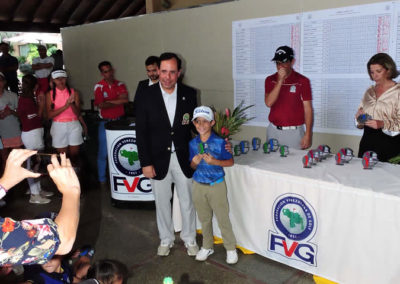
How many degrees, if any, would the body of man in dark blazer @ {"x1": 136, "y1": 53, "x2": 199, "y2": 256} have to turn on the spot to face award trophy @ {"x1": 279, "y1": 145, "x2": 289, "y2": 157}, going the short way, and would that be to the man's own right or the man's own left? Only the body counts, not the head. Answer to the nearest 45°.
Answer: approximately 90° to the man's own left

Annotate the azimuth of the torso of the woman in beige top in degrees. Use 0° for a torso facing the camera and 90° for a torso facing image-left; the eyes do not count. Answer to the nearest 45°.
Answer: approximately 45°

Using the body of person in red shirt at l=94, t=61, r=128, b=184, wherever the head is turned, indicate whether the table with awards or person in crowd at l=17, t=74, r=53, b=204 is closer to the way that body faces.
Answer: the table with awards

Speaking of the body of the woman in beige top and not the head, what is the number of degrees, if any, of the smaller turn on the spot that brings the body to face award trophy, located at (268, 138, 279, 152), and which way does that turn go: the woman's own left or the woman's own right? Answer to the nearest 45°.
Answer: approximately 45° to the woman's own right

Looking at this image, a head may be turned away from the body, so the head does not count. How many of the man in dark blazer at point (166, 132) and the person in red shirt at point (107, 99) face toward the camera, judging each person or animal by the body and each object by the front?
2

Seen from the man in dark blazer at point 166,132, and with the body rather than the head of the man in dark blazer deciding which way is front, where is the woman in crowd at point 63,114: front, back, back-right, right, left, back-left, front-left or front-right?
back-right

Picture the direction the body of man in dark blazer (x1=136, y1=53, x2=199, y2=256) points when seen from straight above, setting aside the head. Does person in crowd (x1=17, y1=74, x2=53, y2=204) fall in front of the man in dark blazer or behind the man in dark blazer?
behind

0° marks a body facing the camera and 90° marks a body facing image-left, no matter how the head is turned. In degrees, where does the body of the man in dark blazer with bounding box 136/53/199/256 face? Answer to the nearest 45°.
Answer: approximately 0°

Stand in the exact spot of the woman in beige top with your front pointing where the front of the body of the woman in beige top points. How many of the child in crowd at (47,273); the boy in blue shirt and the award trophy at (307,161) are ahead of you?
3
